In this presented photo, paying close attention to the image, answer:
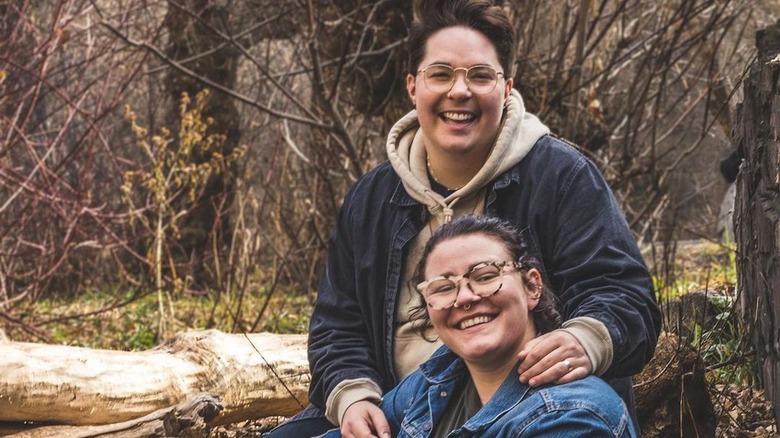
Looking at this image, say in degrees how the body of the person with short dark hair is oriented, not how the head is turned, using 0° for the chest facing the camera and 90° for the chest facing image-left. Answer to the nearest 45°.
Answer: approximately 0°

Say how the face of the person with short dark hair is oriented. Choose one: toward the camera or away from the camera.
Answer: toward the camera

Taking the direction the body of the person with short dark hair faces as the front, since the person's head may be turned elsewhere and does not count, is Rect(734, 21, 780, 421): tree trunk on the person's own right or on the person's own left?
on the person's own left
